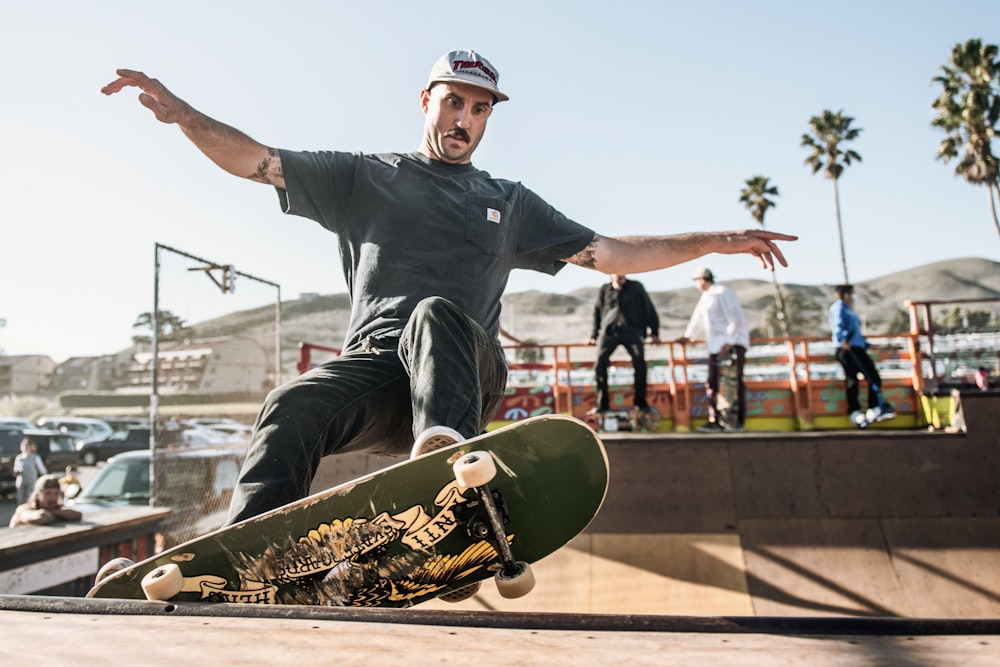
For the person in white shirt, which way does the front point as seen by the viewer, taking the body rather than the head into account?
to the viewer's left

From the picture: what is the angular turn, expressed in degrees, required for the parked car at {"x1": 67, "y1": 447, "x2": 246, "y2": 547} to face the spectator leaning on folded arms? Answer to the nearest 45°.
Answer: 0° — it already faces them

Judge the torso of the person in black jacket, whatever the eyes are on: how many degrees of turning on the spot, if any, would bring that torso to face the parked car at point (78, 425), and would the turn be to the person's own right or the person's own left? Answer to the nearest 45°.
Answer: approximately 135° to the person's own right

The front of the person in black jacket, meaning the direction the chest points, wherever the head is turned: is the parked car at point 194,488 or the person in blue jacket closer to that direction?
the parked car

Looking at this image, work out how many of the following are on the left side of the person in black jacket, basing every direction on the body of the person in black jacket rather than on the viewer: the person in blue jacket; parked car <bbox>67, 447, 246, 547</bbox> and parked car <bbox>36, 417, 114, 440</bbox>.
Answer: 1

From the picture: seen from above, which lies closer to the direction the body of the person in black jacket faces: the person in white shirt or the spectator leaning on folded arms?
the spectator leaning on folded arms

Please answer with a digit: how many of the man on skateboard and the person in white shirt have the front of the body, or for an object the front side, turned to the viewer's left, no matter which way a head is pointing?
1

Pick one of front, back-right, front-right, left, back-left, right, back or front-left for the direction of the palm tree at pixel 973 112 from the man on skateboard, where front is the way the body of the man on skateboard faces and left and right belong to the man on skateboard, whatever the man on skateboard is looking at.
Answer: back-left
